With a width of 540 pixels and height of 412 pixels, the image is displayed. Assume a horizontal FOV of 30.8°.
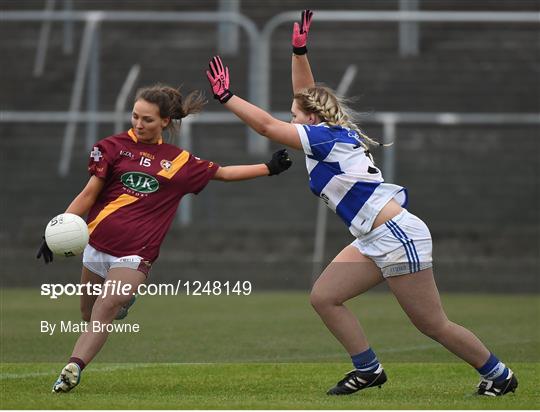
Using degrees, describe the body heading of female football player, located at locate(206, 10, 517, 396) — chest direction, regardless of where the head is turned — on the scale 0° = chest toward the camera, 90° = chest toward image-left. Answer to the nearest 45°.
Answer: approximately 90°

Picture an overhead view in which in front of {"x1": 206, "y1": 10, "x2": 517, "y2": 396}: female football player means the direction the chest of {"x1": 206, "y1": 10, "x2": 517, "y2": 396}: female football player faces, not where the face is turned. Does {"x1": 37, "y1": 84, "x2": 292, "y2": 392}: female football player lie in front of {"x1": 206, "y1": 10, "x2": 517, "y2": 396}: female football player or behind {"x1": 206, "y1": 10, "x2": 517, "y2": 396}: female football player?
in front

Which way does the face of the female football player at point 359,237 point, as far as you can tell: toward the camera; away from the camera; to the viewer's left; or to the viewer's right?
to the viewer's left

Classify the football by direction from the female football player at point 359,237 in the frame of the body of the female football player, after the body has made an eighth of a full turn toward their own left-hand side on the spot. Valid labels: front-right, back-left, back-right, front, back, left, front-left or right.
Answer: front-right
